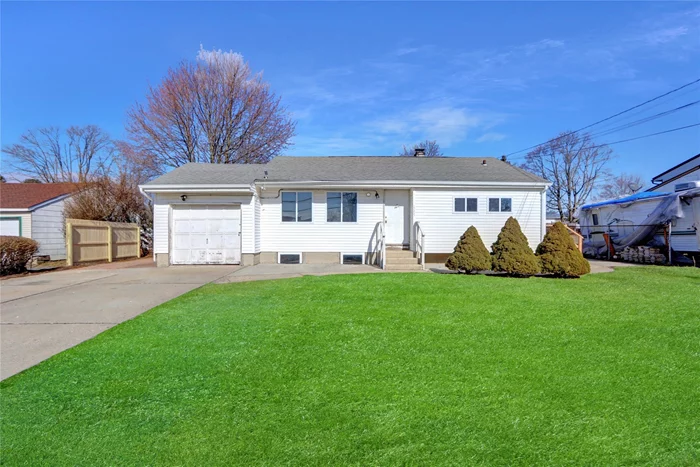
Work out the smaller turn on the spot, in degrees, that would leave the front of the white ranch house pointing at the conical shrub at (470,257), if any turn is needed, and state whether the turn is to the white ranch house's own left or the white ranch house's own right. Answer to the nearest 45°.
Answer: approximately 45° to the white ranch house's own left

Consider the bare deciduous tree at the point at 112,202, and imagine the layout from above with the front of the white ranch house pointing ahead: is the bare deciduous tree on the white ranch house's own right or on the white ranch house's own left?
on the white ranch house's own right

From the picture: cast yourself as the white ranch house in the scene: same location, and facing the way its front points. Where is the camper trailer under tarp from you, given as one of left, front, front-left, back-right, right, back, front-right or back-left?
left

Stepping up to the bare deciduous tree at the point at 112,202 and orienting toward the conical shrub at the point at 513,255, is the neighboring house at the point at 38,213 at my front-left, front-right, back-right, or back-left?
back-right

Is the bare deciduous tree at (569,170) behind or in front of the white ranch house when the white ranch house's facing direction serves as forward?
behind

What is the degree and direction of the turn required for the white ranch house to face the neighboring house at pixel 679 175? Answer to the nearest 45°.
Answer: approximately 90° to its left

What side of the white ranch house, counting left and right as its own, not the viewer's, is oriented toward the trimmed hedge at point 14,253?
right

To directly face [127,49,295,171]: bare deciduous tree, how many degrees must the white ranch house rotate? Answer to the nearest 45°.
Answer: approximately 135° to its right

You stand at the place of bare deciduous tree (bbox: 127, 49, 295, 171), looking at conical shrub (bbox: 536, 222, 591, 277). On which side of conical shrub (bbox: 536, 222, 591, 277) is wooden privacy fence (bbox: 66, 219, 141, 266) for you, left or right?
right

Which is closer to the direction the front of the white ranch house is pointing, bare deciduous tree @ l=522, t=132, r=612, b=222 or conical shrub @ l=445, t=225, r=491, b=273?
the conical shrub

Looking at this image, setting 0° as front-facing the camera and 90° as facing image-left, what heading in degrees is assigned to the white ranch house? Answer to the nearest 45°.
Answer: approximately 0°

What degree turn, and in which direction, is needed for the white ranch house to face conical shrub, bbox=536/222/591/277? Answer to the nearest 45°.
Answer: approximately 45° to its left
